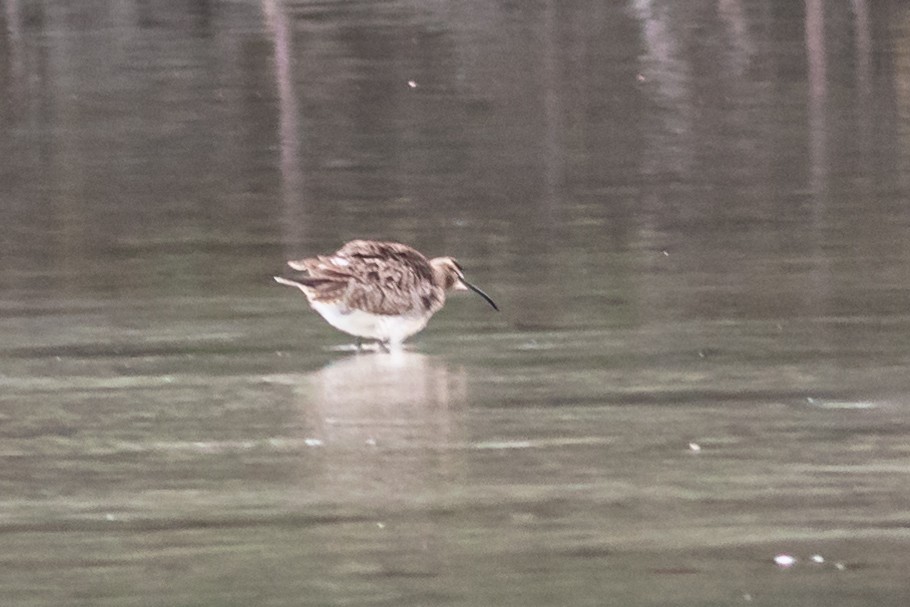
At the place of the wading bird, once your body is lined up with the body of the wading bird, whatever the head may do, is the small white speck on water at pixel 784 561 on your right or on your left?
on your right

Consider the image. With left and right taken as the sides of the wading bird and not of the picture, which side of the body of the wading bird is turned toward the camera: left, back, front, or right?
right
